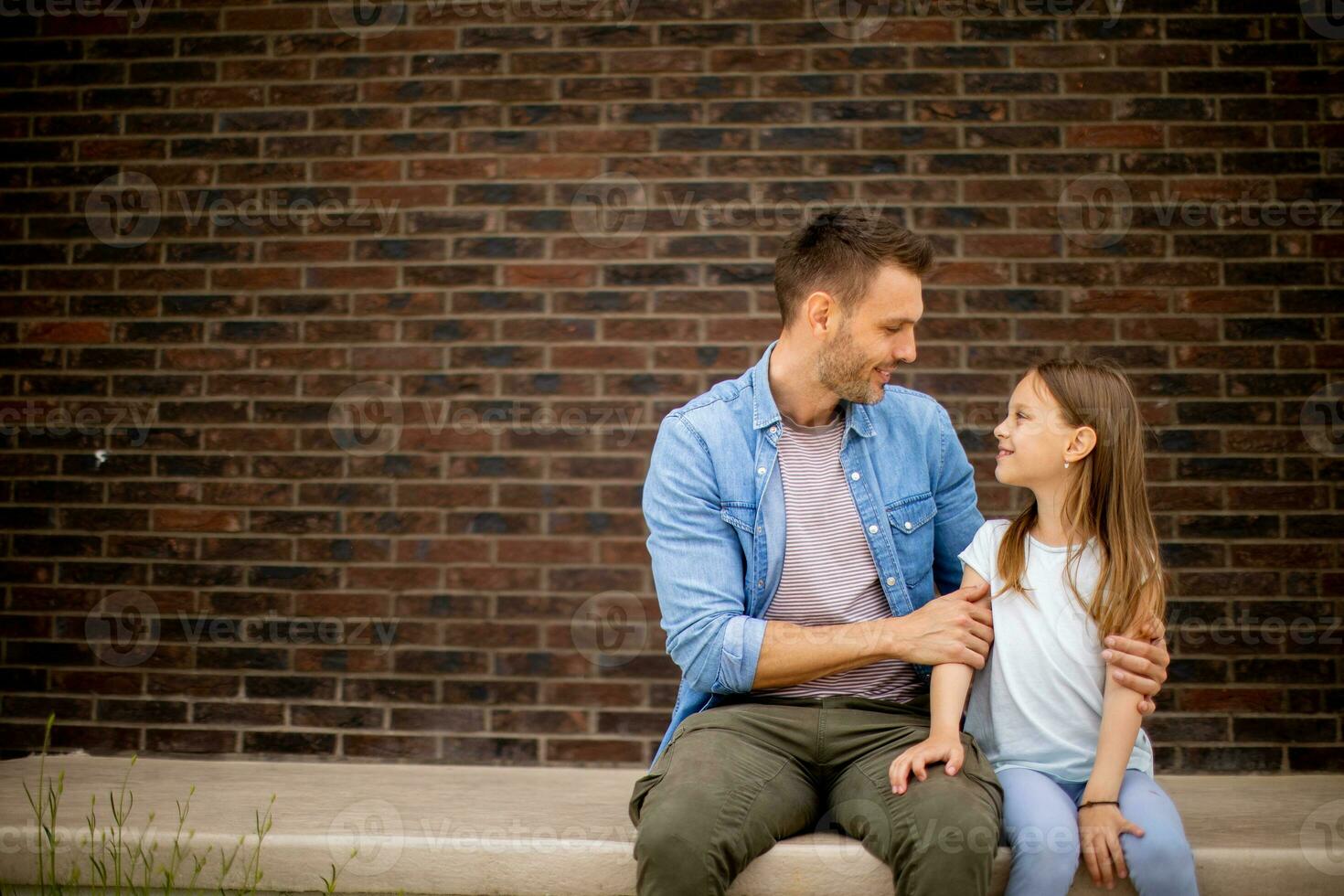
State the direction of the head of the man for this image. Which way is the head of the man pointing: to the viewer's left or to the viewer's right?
to the viewer's right

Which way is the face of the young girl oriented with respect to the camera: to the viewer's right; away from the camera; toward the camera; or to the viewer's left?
to the viewer's left

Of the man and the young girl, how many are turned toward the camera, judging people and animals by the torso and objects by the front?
2

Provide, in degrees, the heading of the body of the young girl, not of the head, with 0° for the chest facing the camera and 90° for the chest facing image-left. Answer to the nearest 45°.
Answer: approximately 0°

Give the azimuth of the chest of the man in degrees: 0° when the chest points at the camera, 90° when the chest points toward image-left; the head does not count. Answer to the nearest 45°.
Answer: approximately 0°
